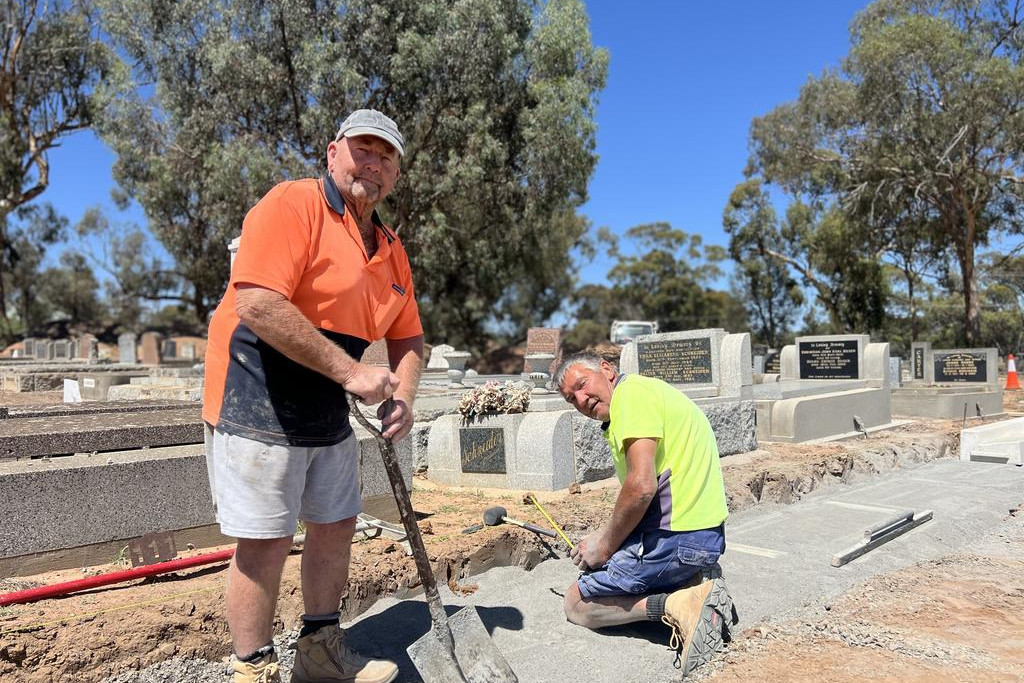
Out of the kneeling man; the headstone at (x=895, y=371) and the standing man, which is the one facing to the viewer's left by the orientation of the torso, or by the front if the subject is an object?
the kneeling man

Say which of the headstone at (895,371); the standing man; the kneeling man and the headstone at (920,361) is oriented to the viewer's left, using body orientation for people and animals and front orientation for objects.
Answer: the kneeling man

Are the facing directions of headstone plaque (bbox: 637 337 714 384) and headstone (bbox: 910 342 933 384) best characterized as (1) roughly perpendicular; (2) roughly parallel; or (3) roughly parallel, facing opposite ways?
roughly parallel

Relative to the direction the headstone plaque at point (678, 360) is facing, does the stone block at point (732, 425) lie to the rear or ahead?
ahead

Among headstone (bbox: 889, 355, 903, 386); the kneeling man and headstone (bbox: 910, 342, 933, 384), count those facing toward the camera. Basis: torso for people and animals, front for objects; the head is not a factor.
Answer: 2

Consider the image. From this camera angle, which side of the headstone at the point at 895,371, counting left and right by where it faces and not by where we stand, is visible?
front

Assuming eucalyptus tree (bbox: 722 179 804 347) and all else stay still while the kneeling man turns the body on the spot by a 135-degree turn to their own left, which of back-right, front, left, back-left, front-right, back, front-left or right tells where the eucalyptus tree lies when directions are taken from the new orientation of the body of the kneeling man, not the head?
back-left

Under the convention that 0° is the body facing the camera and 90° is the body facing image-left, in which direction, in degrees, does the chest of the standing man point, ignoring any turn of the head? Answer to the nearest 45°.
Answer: approximately 315°

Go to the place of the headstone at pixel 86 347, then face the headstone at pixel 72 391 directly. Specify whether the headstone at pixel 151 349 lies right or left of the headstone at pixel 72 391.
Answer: left

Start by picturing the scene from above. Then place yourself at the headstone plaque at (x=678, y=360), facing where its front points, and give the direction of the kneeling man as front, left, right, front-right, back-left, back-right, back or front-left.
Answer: front

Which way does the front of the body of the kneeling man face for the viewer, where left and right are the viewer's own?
facing to the left of the viewer

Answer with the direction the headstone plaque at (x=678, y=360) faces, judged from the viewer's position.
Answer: facing the viewer

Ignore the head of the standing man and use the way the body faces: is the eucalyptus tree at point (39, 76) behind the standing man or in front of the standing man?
behind

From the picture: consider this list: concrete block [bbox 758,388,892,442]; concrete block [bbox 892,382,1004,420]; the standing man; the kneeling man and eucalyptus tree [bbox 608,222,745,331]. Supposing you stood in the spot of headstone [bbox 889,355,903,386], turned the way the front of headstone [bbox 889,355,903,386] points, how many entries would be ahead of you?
4

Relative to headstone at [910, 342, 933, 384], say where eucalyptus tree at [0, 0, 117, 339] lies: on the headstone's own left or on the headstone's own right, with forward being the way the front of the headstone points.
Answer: on the headstone's own right

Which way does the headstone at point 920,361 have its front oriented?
toward the camera

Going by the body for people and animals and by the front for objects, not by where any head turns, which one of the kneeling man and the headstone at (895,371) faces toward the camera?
the headstone

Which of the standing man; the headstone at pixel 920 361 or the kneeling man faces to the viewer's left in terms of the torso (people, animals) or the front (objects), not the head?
the kneeling man

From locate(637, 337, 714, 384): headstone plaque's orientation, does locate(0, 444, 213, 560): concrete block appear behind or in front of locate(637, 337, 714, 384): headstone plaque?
in front
